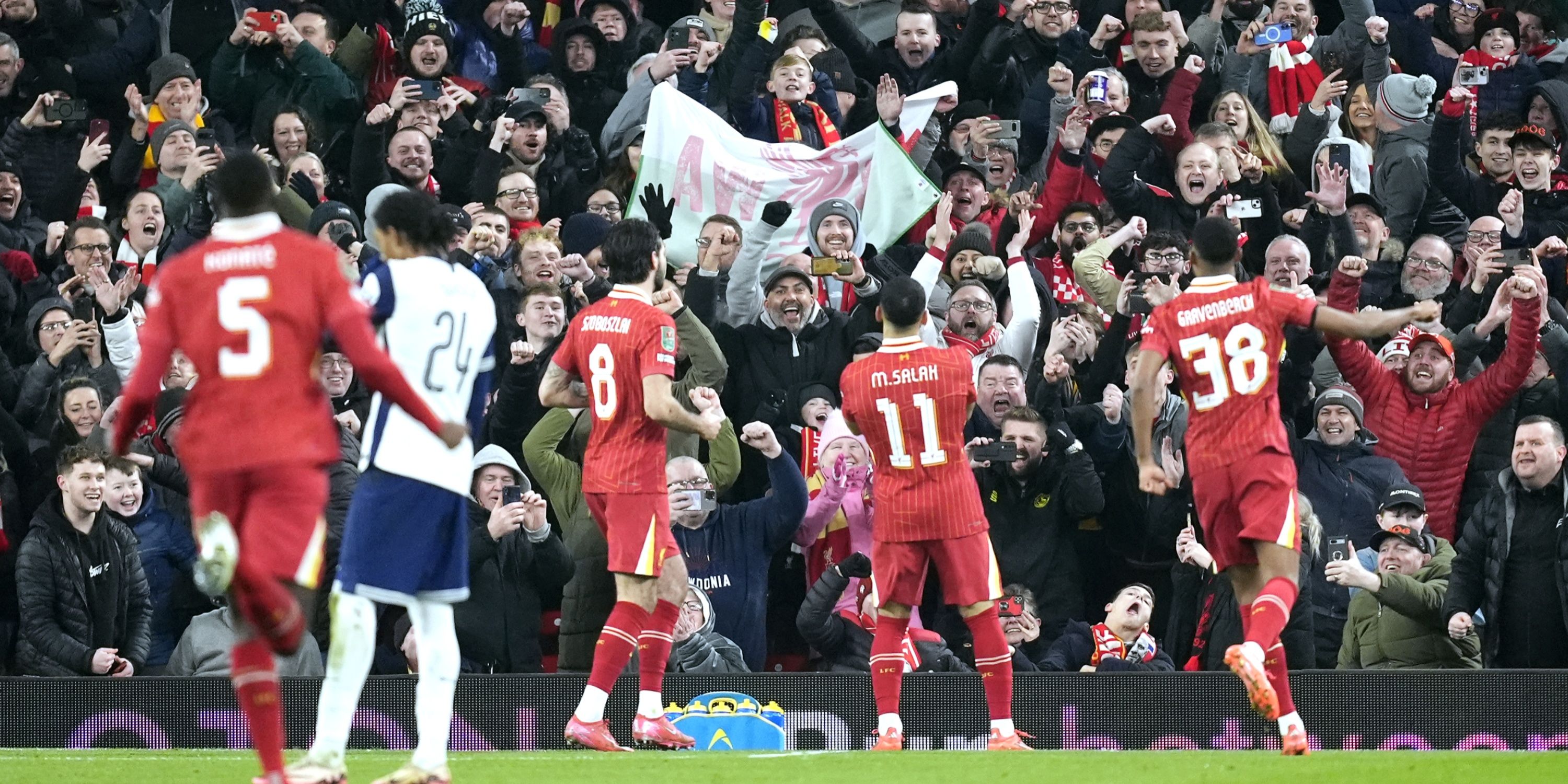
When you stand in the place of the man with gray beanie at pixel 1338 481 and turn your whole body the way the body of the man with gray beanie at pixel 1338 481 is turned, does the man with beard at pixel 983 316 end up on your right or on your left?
on your right

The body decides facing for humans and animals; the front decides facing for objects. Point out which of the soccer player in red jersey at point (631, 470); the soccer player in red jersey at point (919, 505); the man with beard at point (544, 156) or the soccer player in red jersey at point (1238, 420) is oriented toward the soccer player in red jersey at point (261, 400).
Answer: the man with beard

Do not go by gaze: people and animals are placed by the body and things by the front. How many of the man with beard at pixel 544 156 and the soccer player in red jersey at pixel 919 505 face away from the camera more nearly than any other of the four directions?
1

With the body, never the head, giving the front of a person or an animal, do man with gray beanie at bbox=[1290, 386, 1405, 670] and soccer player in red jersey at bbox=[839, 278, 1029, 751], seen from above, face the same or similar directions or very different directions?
very different directions

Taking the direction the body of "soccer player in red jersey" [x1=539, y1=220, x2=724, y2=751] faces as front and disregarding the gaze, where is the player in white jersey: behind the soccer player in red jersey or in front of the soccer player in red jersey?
behind

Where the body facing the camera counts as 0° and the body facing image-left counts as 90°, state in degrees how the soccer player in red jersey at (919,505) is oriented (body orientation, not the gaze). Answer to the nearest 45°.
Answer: approximately 180°

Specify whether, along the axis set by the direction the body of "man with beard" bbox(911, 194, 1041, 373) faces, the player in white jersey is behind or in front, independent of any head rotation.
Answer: in front

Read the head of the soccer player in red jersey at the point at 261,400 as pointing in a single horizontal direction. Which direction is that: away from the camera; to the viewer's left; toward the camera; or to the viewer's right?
away from the camera

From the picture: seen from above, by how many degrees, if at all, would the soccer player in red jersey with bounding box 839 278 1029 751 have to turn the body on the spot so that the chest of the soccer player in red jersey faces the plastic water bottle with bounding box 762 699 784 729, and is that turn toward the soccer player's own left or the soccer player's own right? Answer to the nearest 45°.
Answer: approximately 45° to the soccer player's own left

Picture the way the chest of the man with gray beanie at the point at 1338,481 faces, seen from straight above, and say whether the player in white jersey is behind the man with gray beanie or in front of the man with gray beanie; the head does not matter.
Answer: in front

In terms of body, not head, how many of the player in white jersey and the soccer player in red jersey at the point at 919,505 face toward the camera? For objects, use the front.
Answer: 0

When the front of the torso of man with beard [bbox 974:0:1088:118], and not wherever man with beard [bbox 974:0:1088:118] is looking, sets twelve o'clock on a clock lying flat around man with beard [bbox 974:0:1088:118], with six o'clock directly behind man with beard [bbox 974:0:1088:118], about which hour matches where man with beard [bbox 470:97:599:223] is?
man with beard [bbox 470:97:599:223] is roughly at 2 o'clock from man with beard [bbox 974:0:1088:118].

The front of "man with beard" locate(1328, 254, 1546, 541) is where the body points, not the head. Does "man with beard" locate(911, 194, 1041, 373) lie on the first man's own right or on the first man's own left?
on the first man's own right

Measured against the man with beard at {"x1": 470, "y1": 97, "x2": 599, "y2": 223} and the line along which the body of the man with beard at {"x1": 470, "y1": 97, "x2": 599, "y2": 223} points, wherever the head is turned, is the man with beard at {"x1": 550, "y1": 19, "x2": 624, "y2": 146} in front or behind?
behind

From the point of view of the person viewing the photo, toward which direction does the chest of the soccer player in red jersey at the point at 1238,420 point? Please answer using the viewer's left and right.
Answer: facing away from the viewer
